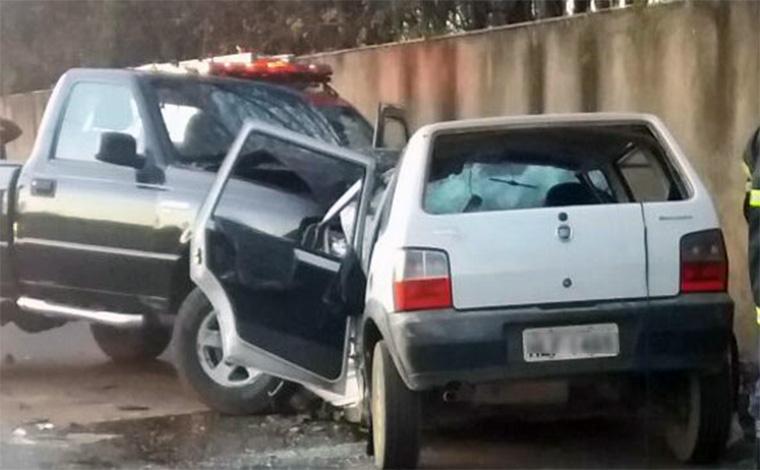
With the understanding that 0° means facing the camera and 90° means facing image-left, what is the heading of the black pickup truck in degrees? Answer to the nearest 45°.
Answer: approximately 315°

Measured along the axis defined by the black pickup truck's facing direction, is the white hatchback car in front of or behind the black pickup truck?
in front

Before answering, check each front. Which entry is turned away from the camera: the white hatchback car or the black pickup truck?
the white hatchback car

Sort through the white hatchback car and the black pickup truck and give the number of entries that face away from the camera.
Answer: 1

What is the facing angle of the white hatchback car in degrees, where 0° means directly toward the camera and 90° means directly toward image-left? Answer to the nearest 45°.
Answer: approximately 180°

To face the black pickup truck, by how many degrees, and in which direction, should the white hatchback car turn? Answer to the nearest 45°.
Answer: approximately 45° to its left
